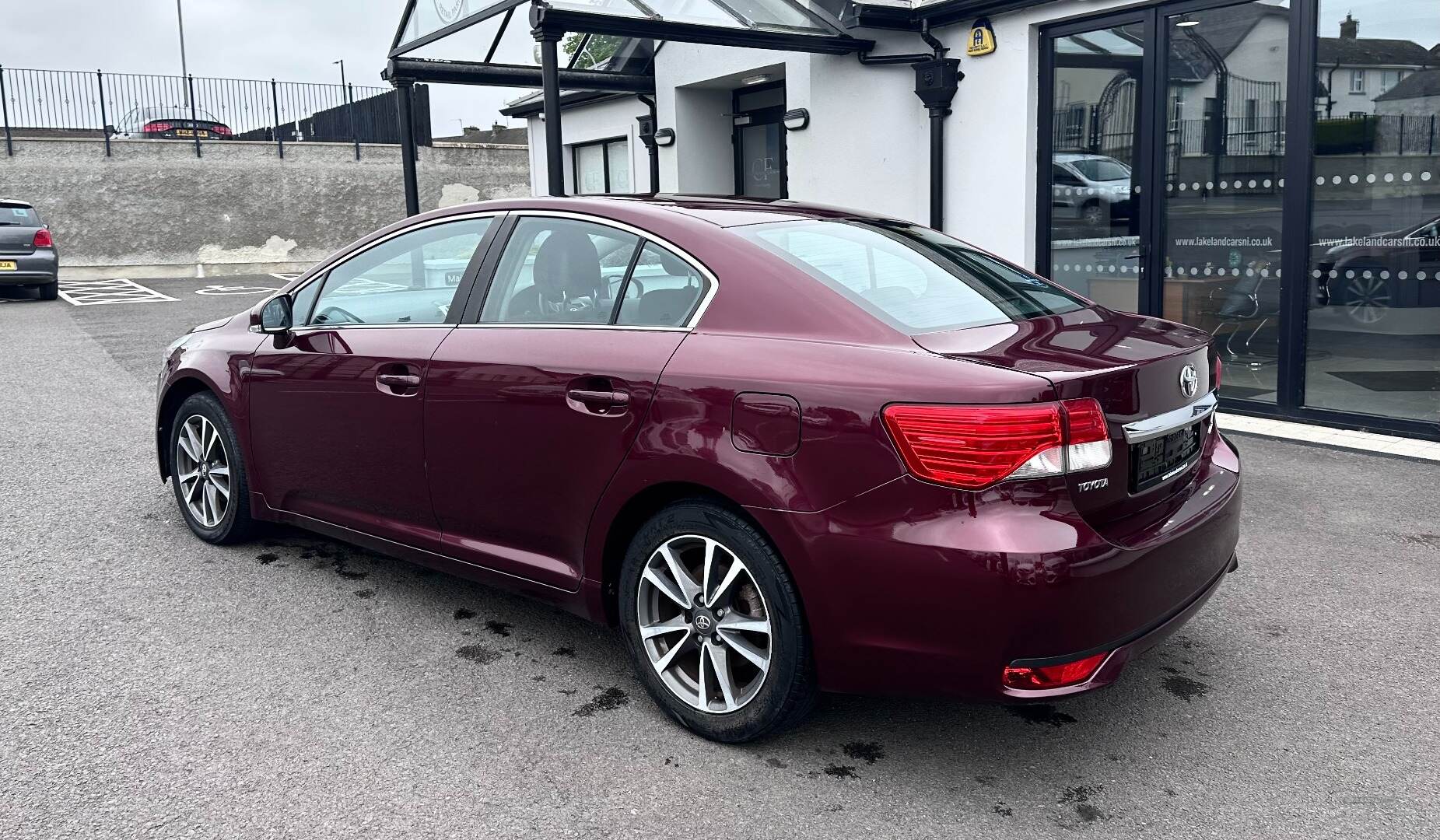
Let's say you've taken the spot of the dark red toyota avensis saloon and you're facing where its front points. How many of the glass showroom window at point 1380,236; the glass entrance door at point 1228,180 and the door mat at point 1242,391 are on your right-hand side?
3

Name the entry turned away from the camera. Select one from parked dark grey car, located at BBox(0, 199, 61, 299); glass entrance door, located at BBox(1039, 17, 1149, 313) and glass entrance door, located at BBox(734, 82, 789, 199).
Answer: the parked dark grey car

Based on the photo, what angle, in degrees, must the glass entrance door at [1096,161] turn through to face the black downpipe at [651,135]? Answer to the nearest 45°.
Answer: approximately 90° to its right

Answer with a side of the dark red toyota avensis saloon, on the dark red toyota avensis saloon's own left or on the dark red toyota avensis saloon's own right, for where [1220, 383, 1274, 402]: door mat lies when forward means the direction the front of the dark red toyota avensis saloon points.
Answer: on the dark red toyota avensis saloon's own right

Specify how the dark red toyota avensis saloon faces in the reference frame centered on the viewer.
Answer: facing away from the viewer and to the left of the viewer

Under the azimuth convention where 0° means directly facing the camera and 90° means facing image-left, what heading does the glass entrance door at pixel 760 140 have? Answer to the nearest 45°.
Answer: approximately 45°

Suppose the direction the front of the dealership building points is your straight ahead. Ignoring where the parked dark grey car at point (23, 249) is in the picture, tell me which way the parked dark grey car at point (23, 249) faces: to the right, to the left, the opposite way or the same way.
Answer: to the right

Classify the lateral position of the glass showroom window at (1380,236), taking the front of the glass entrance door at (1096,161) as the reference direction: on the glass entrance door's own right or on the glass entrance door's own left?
on the glass entrance door's own left

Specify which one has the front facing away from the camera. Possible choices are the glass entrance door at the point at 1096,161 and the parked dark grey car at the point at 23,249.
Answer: the parked dark grey car

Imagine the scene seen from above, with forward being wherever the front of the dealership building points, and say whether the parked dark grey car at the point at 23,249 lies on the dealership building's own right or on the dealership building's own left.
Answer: on the dealership building's own right

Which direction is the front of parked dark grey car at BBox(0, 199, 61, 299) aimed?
away from the camera

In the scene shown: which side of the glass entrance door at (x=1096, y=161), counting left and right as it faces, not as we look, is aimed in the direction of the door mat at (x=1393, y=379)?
left

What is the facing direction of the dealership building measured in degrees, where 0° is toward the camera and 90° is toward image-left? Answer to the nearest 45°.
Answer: approximately 45°

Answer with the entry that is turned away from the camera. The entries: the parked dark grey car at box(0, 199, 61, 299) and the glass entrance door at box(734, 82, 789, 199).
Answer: the parked dark grey car
